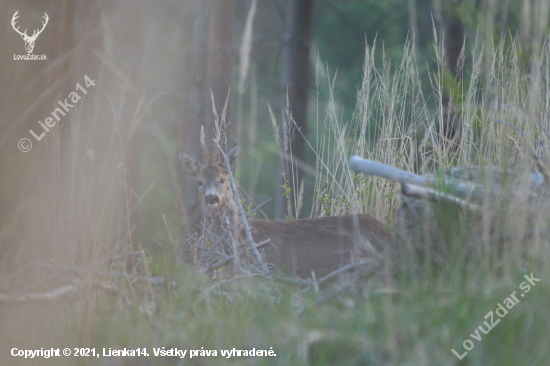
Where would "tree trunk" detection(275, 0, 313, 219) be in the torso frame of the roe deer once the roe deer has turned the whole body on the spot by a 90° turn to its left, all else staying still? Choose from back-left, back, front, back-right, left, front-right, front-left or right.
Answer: back

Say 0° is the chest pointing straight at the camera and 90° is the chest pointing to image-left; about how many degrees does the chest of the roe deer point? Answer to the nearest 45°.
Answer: approximately 90°

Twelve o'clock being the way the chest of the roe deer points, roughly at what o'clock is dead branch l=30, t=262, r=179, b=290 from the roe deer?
The dead branch is roughly at 10 o'clock from the roe deer.
